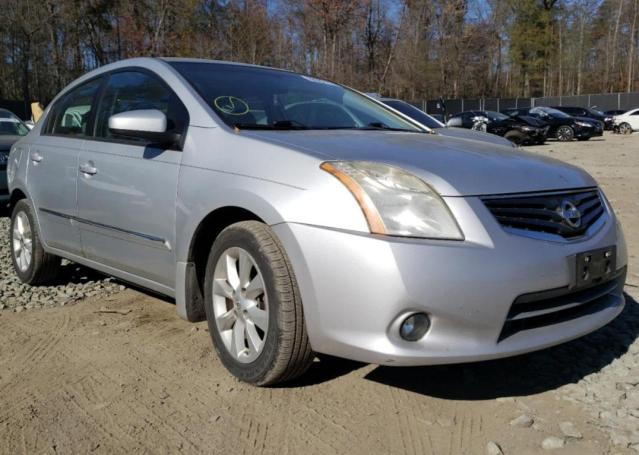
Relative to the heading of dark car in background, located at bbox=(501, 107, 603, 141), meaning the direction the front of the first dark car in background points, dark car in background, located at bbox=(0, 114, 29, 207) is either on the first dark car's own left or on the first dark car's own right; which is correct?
on the first dark car's own right

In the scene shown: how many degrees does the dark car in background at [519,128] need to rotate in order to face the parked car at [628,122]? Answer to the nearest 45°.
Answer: approximately 90° to its left

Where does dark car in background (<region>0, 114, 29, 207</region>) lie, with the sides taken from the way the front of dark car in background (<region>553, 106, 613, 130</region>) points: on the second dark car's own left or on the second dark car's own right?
on the second dark car's own right

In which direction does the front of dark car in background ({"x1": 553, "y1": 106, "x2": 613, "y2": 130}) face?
to the viewer's right

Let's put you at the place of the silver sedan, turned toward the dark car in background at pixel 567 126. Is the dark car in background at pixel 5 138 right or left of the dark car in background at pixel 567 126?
left

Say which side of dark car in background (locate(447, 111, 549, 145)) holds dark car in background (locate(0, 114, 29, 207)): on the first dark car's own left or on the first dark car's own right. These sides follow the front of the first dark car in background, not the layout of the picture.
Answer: on the first dark car's own right

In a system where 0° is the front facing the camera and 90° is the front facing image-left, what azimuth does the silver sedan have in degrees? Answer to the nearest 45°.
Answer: approximately 315°

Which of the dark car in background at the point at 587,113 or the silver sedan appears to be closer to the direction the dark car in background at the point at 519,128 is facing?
the silver sedan

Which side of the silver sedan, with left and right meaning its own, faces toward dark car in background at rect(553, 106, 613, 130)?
left
